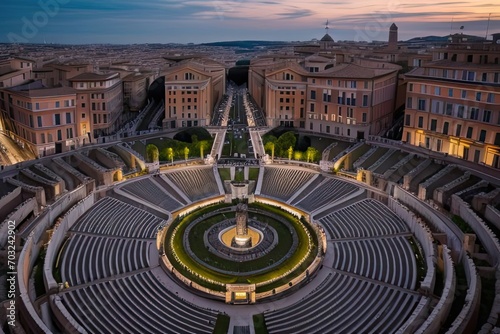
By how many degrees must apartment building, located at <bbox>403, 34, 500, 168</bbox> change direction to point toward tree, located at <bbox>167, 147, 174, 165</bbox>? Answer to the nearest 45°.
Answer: approximately 45° to its right

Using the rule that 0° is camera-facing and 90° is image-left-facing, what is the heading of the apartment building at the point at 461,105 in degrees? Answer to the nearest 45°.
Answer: approximately 45°

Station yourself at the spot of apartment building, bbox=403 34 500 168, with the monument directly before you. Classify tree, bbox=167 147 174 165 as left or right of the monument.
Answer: right

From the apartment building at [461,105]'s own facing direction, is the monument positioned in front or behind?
in front

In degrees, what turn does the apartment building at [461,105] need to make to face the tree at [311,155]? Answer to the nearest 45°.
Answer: approximately 45° to its right

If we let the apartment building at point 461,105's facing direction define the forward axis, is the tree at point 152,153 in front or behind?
in front
